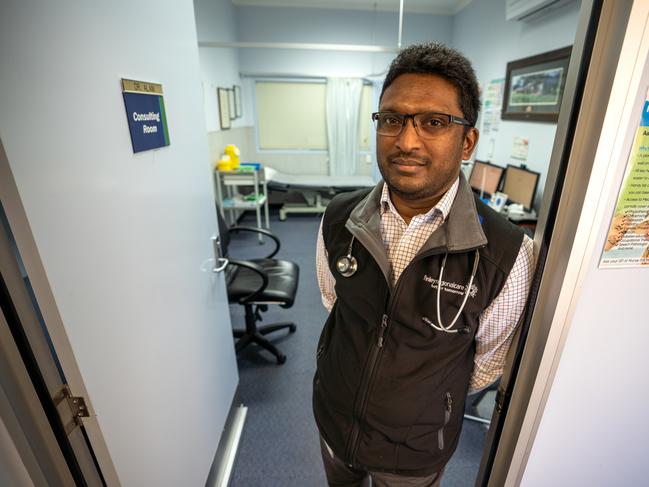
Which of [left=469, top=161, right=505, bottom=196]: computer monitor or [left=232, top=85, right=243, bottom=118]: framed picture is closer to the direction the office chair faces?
the computer monitor

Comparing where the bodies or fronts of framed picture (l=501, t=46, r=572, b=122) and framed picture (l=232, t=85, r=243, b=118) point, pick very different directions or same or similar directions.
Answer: very different directions

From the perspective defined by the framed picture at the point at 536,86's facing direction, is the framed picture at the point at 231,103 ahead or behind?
ahead

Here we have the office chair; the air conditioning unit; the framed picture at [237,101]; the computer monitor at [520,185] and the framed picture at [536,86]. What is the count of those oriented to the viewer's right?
2

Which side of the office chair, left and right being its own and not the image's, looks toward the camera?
right

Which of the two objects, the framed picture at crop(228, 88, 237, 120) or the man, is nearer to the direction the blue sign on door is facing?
the man

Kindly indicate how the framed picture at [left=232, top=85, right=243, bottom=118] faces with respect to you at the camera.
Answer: facing to the right of the viewer

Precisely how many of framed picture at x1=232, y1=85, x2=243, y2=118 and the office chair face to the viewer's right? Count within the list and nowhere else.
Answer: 2

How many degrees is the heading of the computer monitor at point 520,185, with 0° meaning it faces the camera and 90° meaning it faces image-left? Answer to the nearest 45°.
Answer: approximately 45°

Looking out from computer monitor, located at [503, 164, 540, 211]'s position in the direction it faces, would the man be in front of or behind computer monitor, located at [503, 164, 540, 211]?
in front

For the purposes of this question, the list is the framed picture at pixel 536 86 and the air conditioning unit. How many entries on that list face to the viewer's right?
0
